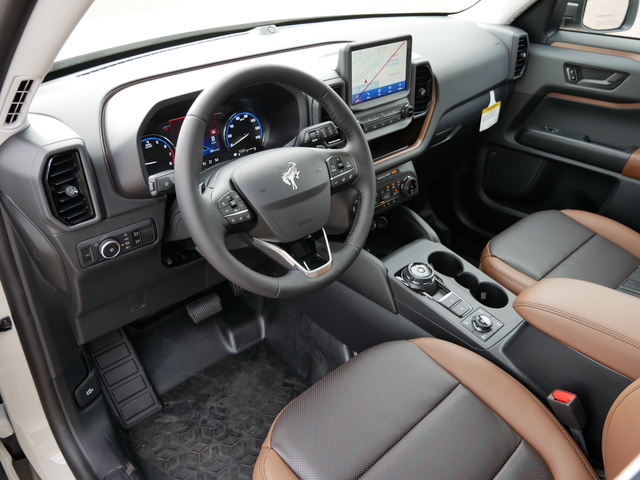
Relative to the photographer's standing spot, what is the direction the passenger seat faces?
facing away from the viewer and to the left of the viewer

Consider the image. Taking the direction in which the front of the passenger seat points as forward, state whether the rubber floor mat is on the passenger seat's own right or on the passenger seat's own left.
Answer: on the passenger seat's own left
